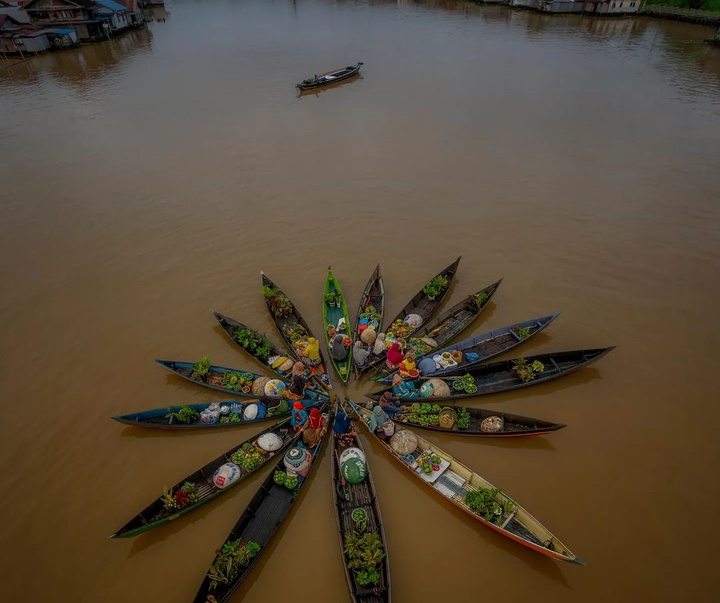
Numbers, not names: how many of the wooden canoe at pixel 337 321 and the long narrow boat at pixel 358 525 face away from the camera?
1

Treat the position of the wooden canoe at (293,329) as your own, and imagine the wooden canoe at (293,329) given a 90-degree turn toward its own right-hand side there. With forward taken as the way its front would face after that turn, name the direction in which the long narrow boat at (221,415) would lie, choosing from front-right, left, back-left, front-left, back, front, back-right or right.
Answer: back

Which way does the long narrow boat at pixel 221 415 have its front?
to the viewer's left

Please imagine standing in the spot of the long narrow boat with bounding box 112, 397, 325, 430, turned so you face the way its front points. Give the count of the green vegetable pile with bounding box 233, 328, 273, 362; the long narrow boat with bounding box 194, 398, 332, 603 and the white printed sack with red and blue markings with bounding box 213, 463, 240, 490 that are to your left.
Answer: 2

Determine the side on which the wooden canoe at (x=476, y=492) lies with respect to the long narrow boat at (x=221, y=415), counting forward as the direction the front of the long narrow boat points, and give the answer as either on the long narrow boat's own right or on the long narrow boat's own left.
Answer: on the long narrow boat's own left

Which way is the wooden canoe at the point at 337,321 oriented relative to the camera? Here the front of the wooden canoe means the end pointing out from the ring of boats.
away from the camera

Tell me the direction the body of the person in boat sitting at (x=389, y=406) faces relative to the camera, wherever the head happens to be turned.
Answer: to the viewer's right

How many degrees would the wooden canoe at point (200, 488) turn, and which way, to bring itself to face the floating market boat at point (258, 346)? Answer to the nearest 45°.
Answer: approximately 180°

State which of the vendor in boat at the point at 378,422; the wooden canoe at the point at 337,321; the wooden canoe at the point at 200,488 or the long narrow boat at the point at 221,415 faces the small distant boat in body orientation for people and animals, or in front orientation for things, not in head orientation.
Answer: the wooden canoe at the point at 337,321

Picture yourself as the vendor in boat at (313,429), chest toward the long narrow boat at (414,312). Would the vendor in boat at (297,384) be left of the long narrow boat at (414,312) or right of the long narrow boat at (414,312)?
left

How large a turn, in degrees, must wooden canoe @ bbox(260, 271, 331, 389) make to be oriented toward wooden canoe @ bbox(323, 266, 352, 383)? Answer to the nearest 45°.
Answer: approximately 135° to its right

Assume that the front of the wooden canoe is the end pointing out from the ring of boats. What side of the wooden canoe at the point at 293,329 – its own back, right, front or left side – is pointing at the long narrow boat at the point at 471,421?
back
